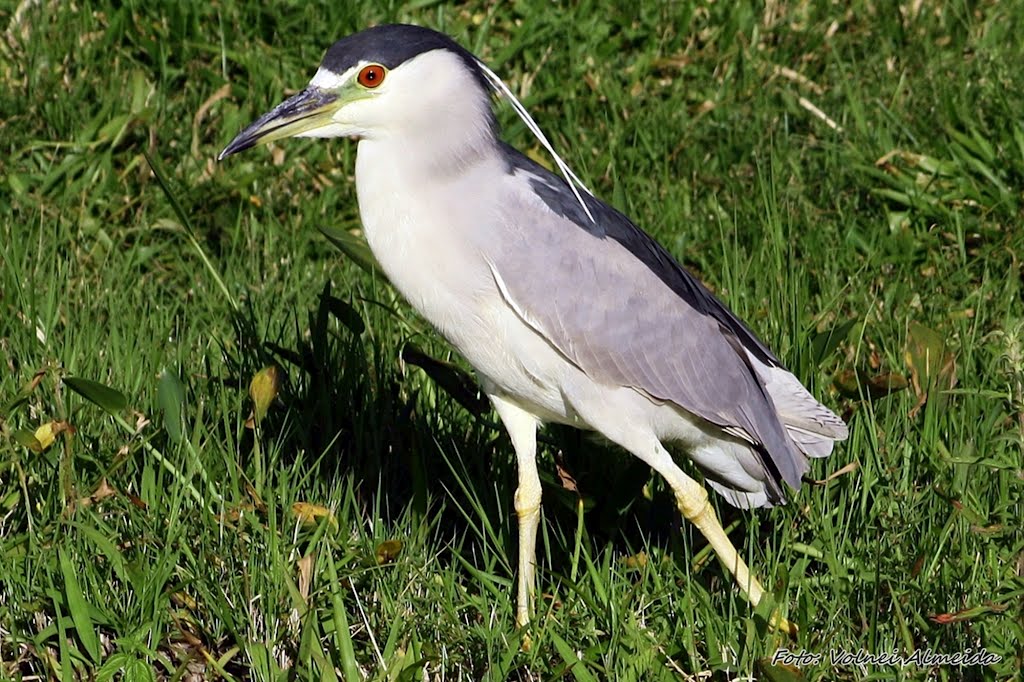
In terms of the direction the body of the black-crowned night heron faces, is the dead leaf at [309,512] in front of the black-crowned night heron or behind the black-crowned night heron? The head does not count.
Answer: in front

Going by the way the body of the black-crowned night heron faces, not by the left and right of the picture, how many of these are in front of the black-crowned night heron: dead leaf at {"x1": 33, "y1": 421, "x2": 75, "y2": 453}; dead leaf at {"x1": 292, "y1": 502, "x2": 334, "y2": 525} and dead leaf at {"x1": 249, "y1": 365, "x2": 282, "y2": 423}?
3

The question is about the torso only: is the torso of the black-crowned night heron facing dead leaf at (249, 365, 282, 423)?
yes

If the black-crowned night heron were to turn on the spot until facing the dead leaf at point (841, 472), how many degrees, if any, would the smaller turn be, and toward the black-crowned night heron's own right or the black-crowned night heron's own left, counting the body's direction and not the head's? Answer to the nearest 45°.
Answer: approximately 180°

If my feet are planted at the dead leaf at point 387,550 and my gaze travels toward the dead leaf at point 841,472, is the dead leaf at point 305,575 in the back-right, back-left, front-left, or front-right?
back-right

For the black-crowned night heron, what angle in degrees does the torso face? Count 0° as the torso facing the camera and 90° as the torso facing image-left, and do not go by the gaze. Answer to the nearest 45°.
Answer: approximately 90°

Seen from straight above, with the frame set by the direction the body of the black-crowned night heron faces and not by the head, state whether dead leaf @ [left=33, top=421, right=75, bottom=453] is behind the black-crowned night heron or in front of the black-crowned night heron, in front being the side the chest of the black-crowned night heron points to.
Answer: in front

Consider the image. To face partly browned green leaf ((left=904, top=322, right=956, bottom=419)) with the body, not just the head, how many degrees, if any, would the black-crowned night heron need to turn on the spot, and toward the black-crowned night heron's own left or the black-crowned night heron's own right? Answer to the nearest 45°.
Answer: approximately 180°

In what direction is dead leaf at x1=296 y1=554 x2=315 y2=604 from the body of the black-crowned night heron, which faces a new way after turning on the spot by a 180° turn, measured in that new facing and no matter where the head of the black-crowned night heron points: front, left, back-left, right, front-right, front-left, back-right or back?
back-right

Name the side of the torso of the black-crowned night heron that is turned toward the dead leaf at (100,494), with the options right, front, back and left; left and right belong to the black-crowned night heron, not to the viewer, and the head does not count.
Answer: front
